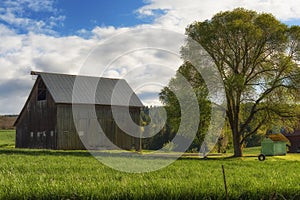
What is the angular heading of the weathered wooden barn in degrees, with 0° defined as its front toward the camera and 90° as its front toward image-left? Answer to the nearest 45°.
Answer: approximately 45°

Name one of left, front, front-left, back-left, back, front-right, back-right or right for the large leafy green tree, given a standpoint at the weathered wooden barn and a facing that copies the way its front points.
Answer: left
